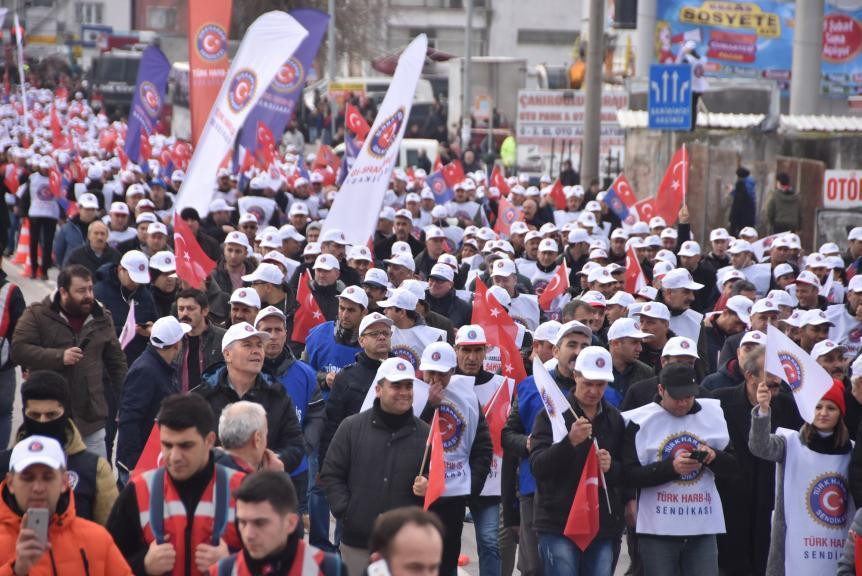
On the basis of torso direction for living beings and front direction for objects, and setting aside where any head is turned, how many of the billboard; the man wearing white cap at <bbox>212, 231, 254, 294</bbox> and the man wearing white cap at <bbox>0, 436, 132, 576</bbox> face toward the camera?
3

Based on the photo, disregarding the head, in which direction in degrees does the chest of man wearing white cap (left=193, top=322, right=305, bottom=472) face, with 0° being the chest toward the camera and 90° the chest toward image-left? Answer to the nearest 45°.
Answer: approximately 315°

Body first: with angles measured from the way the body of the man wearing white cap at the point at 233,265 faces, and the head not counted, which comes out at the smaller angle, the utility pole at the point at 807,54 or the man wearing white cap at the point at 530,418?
the man wearing white cap

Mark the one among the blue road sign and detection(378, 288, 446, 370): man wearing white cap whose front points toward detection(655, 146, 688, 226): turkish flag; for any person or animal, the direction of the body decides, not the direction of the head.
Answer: the blue road sign

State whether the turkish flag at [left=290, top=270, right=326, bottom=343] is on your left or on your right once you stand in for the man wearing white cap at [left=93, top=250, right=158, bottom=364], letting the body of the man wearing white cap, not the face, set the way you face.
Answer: on your left

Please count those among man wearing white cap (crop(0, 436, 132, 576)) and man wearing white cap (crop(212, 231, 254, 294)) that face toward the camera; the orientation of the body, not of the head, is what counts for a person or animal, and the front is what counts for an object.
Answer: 2

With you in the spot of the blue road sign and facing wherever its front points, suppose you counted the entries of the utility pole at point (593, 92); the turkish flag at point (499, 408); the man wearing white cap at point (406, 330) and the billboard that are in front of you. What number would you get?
2

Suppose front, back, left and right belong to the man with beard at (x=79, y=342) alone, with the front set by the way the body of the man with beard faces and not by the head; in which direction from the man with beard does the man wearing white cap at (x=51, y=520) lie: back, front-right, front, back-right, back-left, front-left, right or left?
front-right

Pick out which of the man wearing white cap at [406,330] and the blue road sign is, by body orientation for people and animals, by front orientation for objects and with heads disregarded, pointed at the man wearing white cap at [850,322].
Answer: the blue road sign

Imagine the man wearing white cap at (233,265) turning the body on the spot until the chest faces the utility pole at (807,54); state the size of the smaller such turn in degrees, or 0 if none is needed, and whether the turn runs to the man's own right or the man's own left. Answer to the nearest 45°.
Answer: approximately 135° to the man's own left
